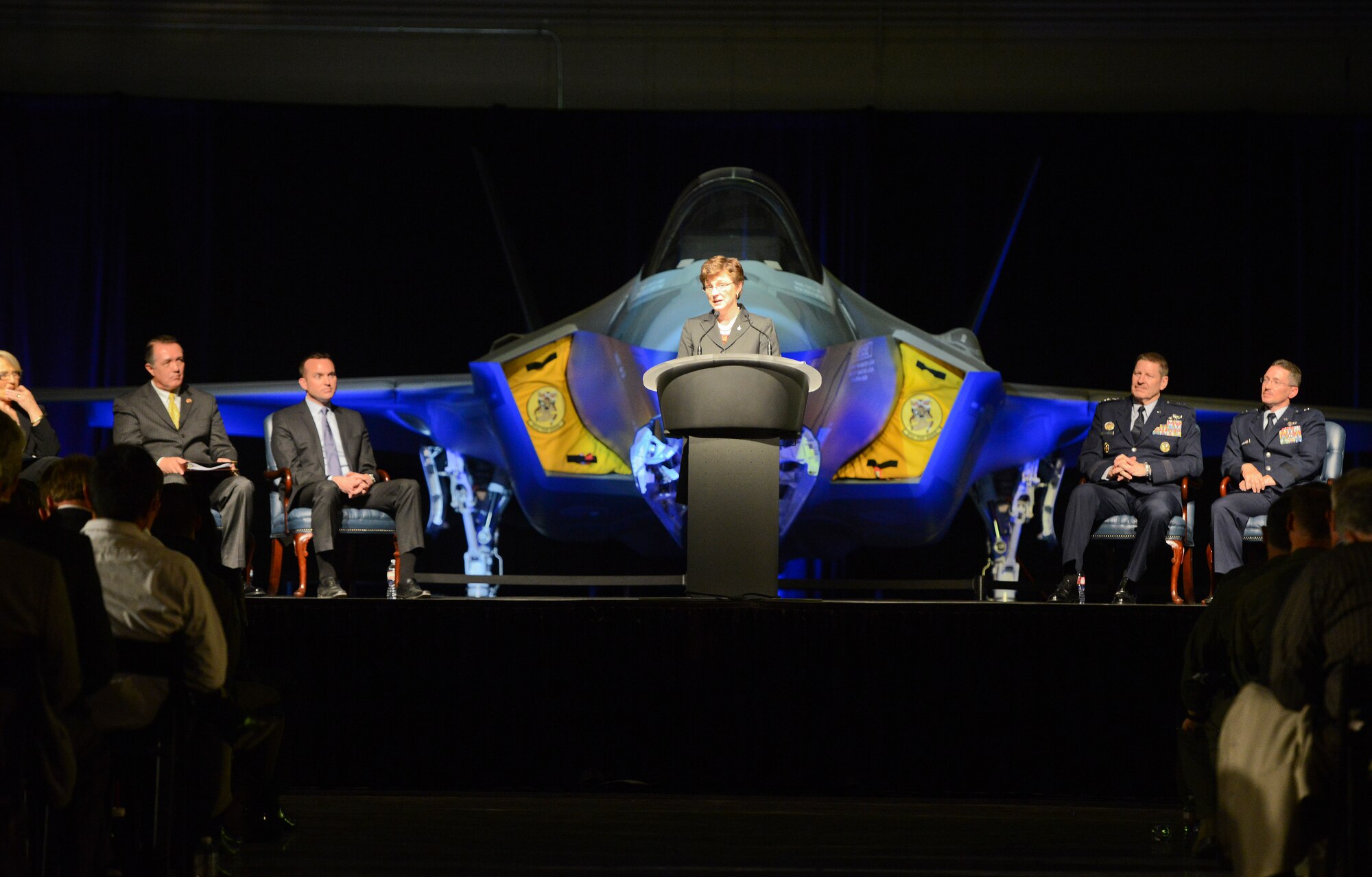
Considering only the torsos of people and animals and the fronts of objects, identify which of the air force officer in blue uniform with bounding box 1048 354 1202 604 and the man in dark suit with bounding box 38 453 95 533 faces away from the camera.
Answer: the man in dark suit

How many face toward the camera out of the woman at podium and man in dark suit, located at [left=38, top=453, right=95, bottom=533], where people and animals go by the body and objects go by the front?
1

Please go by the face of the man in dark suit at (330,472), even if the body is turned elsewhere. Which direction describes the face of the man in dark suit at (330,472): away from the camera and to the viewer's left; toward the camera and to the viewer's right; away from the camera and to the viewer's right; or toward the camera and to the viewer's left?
toward the camera and to the viewer's right

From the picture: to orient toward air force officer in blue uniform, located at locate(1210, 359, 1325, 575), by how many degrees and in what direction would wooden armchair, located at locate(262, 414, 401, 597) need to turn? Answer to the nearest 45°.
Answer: approximately 45° to its left

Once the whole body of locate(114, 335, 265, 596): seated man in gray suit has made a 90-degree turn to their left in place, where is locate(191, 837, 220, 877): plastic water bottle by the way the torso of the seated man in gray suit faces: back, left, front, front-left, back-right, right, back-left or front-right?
back-right

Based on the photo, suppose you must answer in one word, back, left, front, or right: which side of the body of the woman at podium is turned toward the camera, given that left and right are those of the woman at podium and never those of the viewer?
front

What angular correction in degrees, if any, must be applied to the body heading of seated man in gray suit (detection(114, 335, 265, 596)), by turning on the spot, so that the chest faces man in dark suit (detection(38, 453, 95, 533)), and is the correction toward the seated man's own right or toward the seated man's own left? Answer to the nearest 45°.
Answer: approximately 45° to the seated man's own right

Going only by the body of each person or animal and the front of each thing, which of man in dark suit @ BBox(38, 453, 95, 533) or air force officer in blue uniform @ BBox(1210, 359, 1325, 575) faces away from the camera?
the man in dark suit

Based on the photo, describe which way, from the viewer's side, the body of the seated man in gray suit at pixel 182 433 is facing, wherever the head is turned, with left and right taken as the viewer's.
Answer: facing the viewer and to the right of the viewer

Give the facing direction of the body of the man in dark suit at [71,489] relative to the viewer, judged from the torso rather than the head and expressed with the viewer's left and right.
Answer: facing away from the viewer

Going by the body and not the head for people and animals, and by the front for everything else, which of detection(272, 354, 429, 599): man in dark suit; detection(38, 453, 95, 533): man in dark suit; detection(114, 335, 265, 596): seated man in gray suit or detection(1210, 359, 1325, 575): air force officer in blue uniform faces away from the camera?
detection(38, 453, 95, 533): man in dark suit

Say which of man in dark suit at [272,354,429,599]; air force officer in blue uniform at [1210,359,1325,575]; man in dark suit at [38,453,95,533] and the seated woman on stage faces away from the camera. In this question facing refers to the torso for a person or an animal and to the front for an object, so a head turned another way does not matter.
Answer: man in dark suit at [38,453,95,533]

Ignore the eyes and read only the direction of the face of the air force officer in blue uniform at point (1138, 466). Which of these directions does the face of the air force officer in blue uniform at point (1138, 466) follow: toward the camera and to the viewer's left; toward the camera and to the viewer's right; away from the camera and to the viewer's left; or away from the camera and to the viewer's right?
toward the camera and to the viewer's left

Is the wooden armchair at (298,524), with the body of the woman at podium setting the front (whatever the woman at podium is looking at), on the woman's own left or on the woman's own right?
on the woman's own right

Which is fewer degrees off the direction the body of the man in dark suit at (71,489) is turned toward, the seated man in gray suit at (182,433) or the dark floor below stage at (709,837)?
the seated man in gray suit

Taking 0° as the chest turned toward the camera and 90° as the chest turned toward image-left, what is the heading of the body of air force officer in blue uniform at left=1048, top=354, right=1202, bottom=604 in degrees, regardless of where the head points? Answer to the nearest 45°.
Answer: approximately 45°
